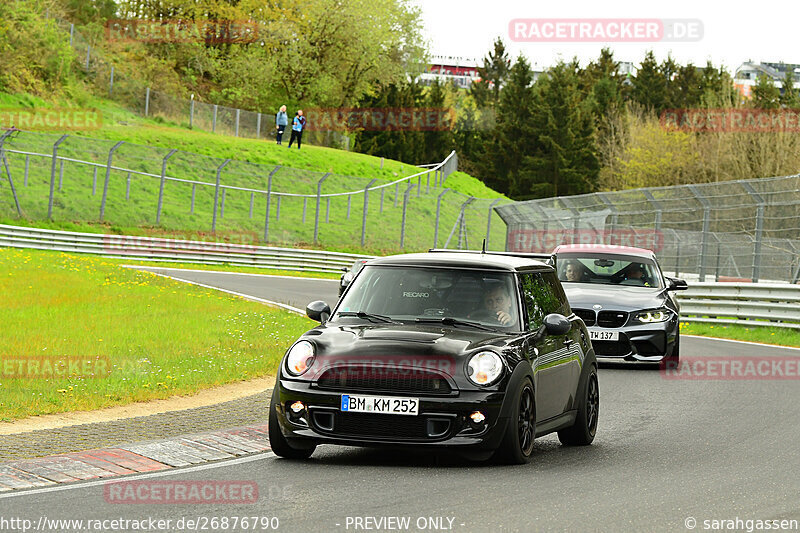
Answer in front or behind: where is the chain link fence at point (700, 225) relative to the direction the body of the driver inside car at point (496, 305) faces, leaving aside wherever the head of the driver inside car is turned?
behind

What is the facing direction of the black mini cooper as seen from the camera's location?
facing the viewer and to the left of the viewer

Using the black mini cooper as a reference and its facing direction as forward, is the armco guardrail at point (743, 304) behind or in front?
behind

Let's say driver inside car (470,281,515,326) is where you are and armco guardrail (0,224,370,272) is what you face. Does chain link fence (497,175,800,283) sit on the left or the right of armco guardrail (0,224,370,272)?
right

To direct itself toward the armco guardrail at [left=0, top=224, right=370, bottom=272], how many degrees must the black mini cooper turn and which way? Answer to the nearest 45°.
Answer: approximately 135° to its right

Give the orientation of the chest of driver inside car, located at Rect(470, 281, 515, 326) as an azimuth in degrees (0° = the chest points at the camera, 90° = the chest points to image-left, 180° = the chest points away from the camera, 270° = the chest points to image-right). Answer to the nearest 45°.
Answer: approximately 45°

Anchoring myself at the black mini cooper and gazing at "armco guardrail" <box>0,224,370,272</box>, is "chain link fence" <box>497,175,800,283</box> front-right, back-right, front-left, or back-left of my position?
front-right
